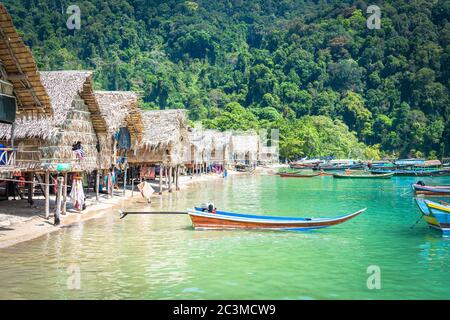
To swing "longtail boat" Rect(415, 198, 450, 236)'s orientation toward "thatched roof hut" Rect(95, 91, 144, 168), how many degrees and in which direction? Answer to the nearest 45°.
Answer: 0° — it already faces it

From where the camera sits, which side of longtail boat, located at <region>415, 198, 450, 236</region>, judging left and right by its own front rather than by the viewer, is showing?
left

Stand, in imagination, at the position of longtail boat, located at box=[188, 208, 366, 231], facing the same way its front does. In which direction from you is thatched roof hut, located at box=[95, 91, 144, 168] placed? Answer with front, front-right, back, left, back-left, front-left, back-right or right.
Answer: back-left

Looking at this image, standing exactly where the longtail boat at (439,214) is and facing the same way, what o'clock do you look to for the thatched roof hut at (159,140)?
The thatched roof hut is roughly at 1 o'clock from the longtail boat.

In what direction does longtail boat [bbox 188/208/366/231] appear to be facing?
to the viewer's right

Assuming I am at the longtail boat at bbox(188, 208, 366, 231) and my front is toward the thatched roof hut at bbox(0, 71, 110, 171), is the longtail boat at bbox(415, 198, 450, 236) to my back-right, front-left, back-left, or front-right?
back-right

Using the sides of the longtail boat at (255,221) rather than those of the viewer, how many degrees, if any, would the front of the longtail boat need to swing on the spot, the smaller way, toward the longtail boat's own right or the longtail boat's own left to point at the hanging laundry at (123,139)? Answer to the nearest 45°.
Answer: approximately 135° to the longtail boat's own left

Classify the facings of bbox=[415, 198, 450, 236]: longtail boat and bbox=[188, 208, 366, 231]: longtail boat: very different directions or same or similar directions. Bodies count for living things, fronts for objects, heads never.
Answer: very different directions

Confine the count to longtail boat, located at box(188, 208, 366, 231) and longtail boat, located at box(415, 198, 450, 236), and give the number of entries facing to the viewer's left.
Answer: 1

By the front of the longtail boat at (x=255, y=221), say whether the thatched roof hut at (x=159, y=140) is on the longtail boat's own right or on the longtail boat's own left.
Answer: on the longtail boat's own left

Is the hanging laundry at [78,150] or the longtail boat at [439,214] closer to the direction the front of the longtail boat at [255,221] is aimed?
the longtail boat

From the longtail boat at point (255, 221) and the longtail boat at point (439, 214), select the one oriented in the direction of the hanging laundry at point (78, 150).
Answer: the longtail boat at point (439, 214)
